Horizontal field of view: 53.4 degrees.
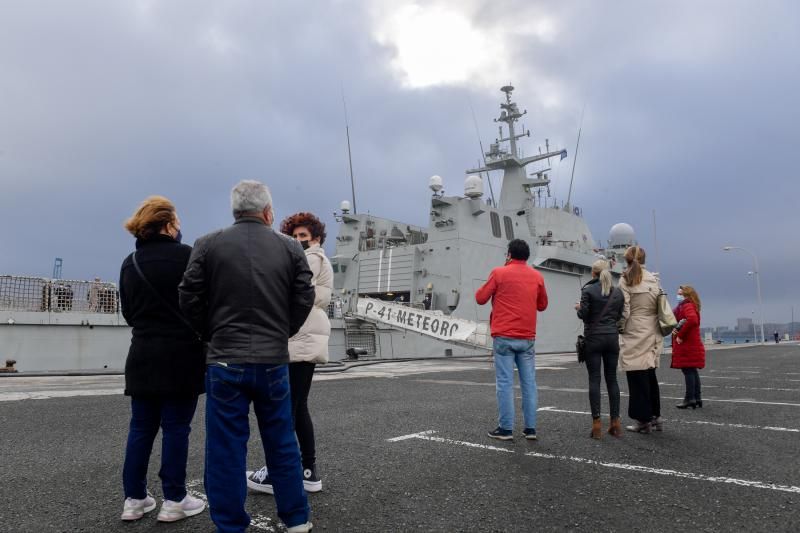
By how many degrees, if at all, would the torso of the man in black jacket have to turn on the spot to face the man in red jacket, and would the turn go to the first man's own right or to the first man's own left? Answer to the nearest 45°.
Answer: approximately 45° to the first man's own right

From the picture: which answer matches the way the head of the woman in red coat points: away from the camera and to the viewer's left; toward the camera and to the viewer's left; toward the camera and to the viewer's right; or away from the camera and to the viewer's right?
toward the camera and to the viewer's left

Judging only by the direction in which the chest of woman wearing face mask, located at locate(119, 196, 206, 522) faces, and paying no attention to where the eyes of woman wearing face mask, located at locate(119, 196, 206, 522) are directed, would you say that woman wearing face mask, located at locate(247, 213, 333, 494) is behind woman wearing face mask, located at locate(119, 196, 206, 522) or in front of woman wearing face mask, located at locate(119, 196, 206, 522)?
in front

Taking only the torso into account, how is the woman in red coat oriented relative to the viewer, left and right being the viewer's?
facing to the left of the viewer

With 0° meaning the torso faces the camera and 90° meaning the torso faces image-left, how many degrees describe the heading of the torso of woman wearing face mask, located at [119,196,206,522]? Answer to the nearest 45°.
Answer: approximately 225°

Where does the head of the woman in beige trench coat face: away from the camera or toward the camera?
away from the camera

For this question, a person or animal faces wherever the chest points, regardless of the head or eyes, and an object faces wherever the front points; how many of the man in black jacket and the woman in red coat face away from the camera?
1

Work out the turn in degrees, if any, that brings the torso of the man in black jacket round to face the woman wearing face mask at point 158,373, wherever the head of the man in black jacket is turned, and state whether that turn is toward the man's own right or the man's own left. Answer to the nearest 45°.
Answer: approximately 45° to the man's own left

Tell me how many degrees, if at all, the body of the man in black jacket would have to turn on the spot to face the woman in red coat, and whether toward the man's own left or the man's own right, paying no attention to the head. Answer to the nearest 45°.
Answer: approximately 45° to the man's own right

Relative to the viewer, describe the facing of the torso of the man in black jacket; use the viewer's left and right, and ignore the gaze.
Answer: facing away from the viewer
